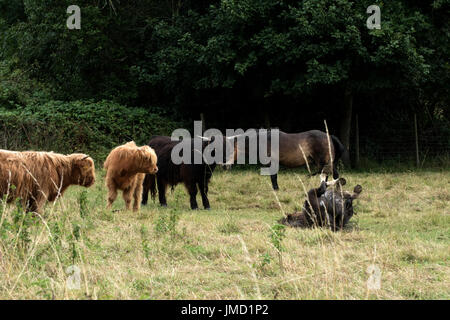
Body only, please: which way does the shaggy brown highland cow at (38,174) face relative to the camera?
to the viewer's right

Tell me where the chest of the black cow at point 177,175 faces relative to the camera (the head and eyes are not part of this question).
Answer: to the viewer's right

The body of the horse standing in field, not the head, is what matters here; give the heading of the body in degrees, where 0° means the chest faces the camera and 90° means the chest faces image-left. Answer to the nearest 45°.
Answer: approximately 90°

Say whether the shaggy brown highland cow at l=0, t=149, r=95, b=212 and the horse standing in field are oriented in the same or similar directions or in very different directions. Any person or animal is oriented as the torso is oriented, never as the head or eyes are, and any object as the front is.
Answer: very different directions

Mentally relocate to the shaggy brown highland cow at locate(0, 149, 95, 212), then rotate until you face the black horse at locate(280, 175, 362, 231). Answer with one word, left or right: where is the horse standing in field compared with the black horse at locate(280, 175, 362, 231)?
left

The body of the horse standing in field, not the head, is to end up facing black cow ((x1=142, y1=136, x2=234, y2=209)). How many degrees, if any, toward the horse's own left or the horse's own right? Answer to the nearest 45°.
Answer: approximately 45° to the horse's own left
